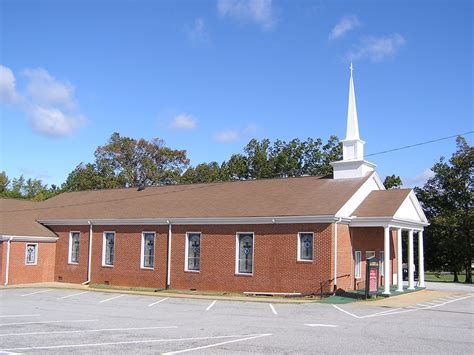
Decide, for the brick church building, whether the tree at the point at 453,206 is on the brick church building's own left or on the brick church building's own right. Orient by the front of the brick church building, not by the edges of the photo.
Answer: on the brick church building's own left

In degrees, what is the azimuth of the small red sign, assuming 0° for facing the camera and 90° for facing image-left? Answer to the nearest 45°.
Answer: approximately 0°

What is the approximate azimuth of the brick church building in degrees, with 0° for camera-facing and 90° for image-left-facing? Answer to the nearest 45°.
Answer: approximately 315°

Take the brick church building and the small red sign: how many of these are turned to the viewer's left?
0

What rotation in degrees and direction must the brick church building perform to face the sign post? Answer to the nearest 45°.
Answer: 0° — it already faces it
